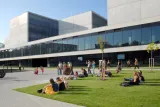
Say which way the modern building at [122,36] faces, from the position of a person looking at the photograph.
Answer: facing the viewer and to the left of the viewer
